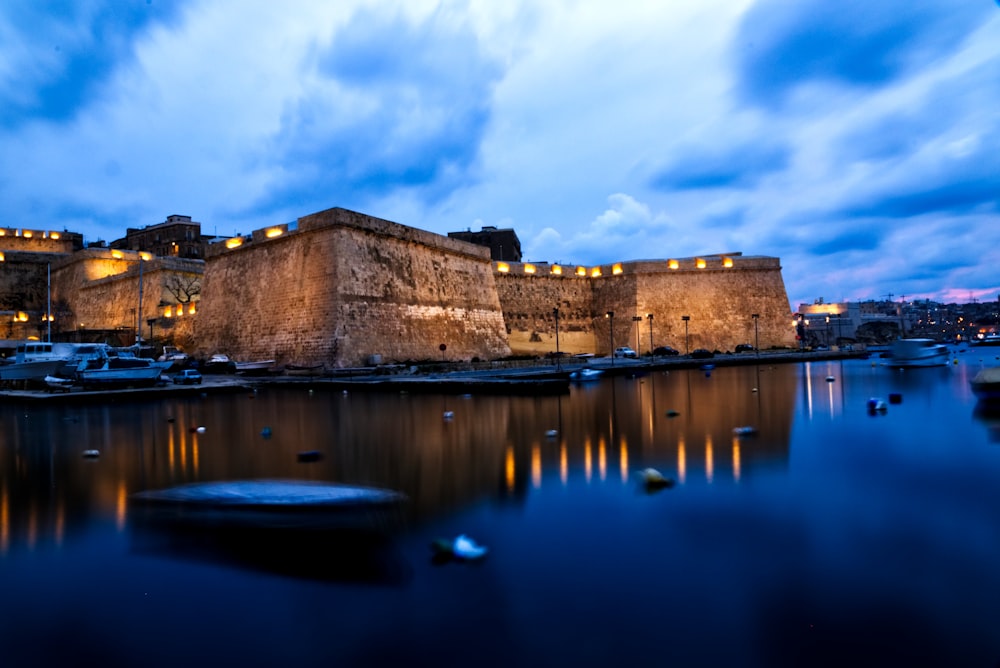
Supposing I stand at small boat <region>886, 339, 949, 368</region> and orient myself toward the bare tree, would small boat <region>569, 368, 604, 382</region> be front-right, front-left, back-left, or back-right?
front-left

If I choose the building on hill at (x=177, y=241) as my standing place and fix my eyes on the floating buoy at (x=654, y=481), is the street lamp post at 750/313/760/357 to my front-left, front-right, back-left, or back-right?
front-left

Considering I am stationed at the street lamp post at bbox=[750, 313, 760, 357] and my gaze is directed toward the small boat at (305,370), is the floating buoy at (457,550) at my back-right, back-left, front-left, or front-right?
front-left
